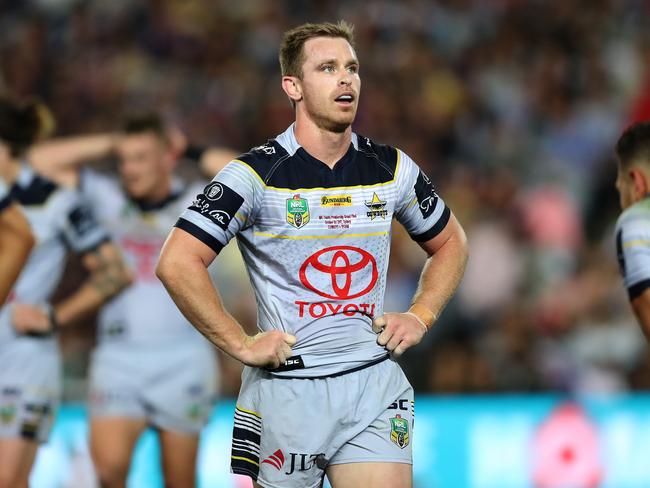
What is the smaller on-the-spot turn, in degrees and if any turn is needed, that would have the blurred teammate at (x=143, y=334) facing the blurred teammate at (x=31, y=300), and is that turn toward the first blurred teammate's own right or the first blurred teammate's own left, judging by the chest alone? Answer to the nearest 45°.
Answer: approximately 45° to the first blurred teammate's own right

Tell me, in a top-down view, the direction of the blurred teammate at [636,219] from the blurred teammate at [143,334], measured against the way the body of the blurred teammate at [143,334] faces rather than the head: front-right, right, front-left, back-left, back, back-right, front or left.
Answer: front-left

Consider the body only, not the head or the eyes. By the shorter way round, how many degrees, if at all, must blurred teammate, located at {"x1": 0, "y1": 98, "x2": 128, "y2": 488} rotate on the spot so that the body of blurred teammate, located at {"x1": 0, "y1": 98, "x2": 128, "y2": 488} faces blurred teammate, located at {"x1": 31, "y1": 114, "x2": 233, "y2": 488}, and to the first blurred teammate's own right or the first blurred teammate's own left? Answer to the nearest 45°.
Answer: approximately 135° to the first blurred teammate's own right
